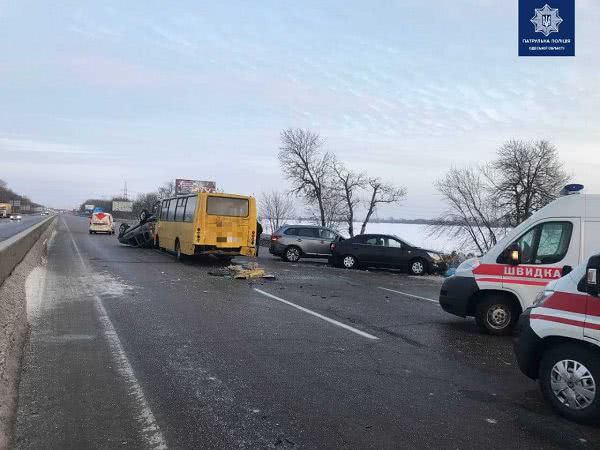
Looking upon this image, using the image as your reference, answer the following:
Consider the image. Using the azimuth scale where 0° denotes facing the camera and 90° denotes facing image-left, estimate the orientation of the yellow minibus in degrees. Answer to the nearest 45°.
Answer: approximately 135°

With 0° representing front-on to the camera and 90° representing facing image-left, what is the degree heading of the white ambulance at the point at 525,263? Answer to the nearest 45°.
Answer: approximately 90°

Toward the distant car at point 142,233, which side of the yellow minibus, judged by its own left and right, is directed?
front

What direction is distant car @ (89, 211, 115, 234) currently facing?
away from the camera

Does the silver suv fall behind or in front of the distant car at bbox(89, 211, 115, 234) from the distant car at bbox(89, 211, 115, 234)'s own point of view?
behind

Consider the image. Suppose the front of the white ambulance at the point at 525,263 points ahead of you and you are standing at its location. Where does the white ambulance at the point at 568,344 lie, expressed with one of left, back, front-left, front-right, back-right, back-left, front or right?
left

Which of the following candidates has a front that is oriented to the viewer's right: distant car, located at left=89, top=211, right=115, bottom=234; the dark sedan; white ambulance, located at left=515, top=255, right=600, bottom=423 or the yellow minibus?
the dark sedan

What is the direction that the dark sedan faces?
to the viewer's right

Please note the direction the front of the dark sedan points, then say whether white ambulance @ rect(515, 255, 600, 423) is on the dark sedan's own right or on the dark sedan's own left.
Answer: on the dark sedan's own right

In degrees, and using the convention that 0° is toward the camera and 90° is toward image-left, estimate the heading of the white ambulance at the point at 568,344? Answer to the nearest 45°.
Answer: approximately 90°
